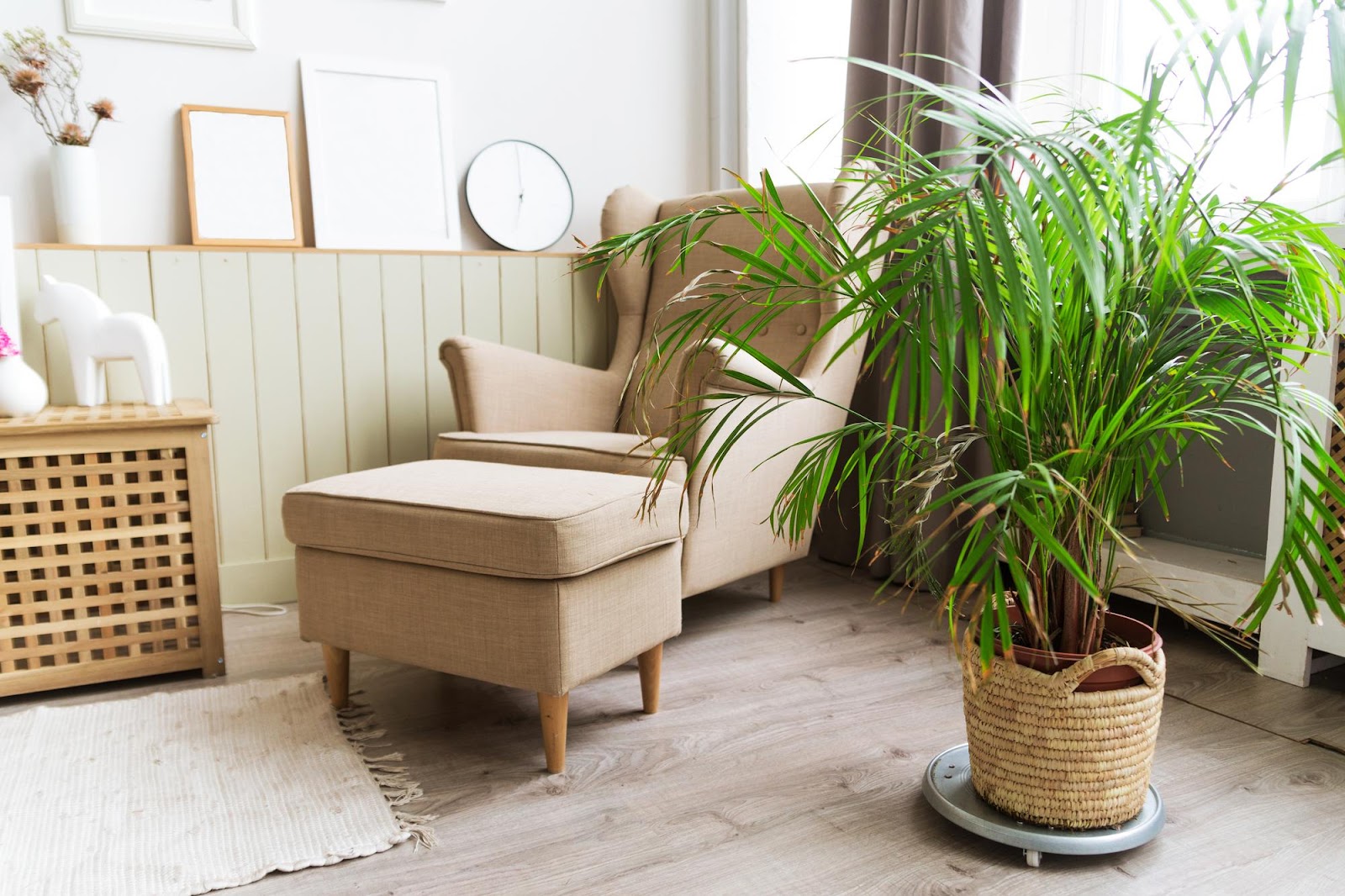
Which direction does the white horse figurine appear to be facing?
to the viewer's left

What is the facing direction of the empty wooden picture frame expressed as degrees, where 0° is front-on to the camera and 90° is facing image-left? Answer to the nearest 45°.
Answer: approximately 0°

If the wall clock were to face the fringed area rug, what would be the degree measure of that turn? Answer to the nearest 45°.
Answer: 0° — it already faces it

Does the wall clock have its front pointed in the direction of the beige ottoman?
yes

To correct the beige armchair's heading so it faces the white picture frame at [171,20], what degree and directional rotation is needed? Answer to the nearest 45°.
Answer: approximately 45° to its right

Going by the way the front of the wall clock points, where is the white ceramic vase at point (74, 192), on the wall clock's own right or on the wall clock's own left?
on the wall clock's own right

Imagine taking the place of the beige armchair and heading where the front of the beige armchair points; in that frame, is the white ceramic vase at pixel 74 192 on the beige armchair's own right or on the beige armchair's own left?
on the beige armchair's own right

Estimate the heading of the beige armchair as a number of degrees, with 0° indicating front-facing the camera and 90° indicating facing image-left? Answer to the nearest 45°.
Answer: approximately 45°

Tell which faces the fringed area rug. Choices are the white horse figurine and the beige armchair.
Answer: the beige armchair

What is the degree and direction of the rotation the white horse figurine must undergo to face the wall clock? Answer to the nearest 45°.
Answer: approximately 180°

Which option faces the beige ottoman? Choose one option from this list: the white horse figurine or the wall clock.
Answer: the wall clock

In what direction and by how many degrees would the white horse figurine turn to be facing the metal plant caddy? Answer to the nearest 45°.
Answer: approximately 135° to its left
